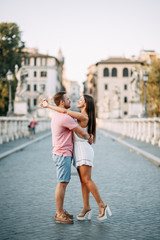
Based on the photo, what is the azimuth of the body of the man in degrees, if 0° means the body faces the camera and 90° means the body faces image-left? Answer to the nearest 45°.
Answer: approximately 270°

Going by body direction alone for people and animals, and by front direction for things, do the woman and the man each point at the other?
yes

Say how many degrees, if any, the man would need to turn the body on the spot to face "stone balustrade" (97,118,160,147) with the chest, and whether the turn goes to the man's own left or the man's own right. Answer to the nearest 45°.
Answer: approximately 90° to the man's own left

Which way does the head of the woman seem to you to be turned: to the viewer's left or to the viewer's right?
to the viewer's left

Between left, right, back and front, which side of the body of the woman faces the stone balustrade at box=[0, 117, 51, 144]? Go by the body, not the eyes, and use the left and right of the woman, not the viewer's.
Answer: right

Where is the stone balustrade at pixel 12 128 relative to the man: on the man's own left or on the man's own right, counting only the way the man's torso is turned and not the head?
on the man's own left

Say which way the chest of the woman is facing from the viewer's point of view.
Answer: to the viewer's left

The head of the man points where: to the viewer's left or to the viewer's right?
to the viewer's right

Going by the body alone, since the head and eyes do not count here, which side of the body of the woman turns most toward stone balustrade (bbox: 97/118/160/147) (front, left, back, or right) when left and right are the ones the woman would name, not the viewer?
right

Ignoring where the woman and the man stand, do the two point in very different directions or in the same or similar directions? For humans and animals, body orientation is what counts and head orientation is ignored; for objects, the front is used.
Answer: very different directions
